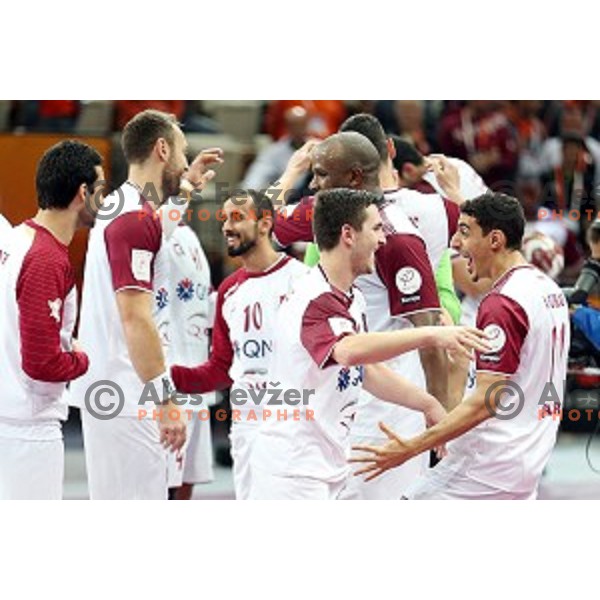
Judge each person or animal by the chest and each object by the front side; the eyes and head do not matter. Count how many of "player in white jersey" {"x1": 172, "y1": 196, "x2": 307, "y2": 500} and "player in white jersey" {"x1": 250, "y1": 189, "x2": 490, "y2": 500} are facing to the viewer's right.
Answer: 1

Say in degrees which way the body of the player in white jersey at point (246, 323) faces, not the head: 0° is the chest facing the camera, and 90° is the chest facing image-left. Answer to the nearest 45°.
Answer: approximately 45°

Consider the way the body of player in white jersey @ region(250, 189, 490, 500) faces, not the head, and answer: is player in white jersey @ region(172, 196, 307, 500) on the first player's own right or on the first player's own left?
on the first player's own left

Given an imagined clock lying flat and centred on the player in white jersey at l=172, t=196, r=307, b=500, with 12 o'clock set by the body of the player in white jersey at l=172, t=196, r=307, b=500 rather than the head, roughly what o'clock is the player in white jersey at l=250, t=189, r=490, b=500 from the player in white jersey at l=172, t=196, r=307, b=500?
the player in white jersey at l=250, t=189, r=490, b=500 is roughly at 10 o'clock from the player in white jersey at l=172, t=196, r=307, b=500.

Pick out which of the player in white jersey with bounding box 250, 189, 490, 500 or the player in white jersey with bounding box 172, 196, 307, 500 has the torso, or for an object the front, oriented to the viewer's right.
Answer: the player in white jersey with bounding box 250, 189, 490, 500

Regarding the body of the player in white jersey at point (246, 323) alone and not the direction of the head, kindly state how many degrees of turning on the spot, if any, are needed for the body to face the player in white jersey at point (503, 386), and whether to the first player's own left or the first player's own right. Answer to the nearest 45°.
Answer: approximately 90° to the first player's own left

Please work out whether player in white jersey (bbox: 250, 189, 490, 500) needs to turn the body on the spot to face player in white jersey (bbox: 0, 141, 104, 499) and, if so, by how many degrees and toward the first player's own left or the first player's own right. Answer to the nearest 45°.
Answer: approximately 180°

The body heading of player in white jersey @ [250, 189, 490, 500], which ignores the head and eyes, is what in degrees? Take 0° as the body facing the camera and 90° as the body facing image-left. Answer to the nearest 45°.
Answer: approximately 270°
